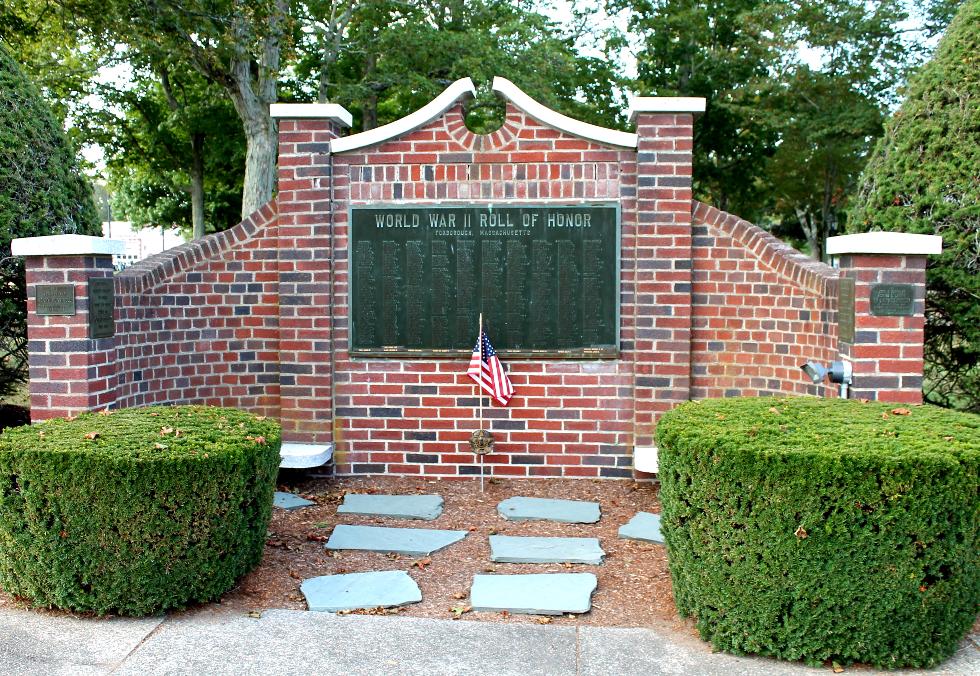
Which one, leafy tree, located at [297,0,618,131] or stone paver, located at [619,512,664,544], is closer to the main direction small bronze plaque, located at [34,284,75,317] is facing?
the stone paver

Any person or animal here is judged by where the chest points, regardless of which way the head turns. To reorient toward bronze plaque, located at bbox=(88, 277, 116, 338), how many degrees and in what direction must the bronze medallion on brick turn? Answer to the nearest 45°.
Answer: approximately 90° to its right

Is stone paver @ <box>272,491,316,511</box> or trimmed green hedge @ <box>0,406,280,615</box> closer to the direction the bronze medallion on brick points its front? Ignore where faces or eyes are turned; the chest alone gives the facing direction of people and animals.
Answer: the trimmed green hedge

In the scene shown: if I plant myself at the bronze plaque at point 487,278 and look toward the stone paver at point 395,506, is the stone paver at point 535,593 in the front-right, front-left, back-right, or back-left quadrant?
front-left

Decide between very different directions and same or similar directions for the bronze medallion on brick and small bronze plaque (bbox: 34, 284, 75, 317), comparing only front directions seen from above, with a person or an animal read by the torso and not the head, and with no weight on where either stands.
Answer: same or similar directions

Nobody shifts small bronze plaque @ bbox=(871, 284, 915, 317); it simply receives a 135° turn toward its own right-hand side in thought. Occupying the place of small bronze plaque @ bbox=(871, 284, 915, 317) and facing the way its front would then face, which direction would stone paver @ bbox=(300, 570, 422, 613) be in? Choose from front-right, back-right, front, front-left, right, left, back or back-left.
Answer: left

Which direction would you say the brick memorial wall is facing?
toward the camera

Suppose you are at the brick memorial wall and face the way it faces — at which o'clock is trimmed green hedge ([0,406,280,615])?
The trimmed green hedge is roughly at 1 o'clock from the brick memorial wall.

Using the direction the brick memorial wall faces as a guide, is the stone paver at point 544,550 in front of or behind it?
in front

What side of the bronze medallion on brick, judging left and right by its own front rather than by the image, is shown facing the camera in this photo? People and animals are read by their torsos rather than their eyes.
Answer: front

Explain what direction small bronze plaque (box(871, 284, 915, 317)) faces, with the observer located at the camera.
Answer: facing the viewer

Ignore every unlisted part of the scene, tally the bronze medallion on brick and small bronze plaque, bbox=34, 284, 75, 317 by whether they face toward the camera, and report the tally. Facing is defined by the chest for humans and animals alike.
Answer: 2

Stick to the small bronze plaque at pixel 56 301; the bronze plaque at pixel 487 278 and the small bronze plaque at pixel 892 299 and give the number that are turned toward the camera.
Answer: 3

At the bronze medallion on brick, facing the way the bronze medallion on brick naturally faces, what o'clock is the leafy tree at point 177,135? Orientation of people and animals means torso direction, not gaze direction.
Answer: The leafy tree is roughly at 5 o'clock from the bronze medallion on brick.

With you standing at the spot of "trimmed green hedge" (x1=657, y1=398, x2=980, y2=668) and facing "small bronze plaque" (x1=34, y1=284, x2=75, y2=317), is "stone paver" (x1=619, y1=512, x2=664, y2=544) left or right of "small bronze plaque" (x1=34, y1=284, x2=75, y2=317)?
right

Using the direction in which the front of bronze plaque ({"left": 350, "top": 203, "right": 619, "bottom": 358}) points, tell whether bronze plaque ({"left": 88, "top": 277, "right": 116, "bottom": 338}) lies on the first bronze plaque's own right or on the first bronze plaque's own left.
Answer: on the first bronze plaque's own right

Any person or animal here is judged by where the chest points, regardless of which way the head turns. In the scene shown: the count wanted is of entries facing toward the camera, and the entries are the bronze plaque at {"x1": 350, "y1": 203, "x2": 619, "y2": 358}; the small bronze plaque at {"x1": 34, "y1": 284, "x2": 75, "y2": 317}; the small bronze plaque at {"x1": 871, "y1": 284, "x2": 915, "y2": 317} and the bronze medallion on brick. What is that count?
4
